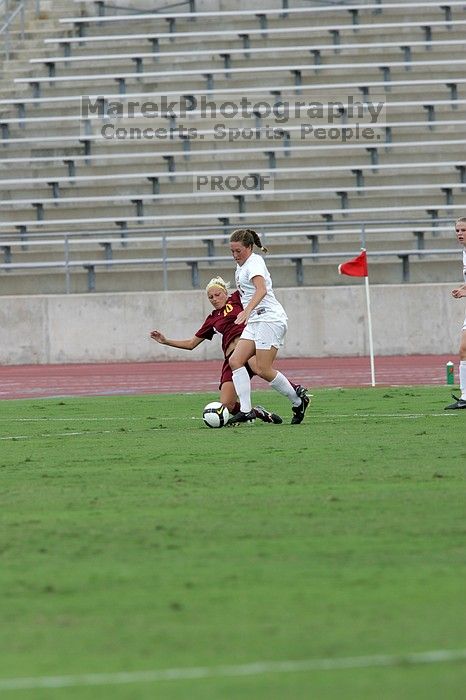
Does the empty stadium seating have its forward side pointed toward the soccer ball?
yes

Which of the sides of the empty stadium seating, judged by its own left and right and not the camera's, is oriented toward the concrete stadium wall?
front

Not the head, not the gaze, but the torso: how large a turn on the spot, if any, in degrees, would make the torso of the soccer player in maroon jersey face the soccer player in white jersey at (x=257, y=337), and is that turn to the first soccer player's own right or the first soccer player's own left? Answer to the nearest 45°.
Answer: approximately 90° to the first soccer player's own left

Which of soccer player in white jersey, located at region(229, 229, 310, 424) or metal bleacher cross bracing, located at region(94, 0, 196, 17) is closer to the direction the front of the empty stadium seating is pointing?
the soccer player in white jersey

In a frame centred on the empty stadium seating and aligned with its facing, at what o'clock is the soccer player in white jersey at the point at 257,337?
The soccer player in white jersey is roughly at 12 o'clock from the empty stadium seating.

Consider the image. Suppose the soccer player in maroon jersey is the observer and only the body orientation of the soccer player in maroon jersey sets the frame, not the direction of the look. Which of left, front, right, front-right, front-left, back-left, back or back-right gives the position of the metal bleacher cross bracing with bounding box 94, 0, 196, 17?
back-right

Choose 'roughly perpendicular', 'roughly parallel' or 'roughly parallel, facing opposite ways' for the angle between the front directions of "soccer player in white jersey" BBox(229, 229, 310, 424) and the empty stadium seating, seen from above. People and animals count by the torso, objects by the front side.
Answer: roughly perpendicular

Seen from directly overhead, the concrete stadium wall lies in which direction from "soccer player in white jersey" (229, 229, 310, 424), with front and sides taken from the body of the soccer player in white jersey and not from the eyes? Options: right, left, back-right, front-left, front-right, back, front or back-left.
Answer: right

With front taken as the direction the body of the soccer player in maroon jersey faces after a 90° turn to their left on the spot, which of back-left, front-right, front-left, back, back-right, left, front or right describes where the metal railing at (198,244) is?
back-left

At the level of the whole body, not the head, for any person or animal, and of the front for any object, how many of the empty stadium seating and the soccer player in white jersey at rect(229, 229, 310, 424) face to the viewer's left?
1

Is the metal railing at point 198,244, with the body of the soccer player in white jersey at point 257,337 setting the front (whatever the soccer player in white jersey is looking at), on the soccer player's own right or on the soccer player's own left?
on the soccer player's own right

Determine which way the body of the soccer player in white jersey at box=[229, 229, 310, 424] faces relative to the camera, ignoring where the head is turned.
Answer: to the viewer's left

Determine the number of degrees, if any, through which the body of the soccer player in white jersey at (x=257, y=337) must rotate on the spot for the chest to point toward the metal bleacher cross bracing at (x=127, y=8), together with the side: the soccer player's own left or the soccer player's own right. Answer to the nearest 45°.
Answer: approximately 90° to the soccer player's own right
